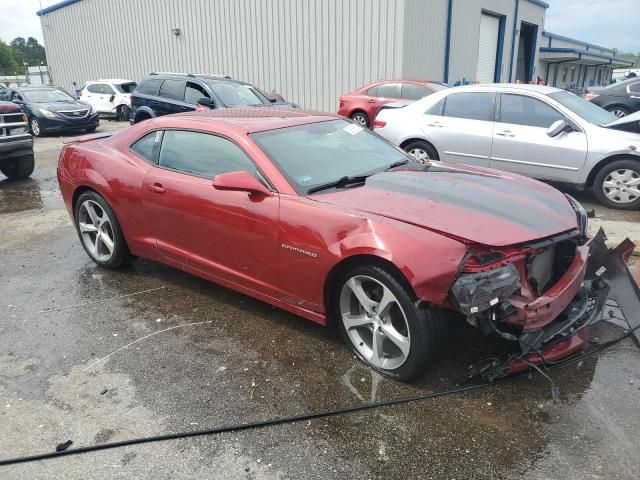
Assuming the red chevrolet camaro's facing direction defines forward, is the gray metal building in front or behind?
behind

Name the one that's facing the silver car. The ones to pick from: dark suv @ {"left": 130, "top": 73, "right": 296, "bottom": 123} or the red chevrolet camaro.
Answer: the dark suv

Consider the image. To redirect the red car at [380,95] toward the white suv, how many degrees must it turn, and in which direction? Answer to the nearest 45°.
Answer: approximately 180°

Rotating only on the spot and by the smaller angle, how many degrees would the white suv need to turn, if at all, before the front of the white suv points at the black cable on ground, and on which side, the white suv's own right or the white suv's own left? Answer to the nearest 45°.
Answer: approximately 45° to the white suv's own right

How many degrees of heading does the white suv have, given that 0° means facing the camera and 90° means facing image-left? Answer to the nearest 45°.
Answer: approximately 315°

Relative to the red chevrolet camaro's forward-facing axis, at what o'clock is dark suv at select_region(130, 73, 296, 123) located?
The dark suv is roughly at 7 o'clock from the red chevrolet camaro.

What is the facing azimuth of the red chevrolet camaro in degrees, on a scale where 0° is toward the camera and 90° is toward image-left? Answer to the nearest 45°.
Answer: approximately 315°

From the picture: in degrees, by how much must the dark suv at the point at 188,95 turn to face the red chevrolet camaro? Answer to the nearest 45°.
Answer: approximately 45° to its right

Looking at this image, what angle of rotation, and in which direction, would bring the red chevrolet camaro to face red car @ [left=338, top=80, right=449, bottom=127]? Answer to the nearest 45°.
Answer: approximately 135° to its left

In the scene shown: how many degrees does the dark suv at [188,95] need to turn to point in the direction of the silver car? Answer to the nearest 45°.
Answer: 0° — it already faces it

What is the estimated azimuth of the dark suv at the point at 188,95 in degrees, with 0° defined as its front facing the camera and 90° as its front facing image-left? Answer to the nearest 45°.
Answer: approximately 315°
